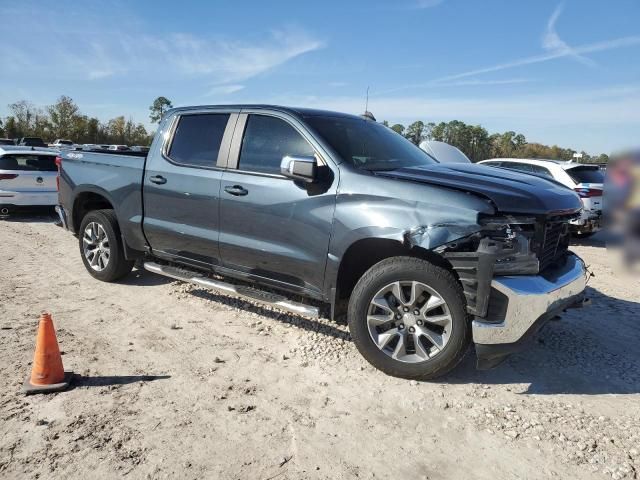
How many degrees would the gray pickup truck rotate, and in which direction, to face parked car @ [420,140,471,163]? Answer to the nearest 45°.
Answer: approximately 90° to its left

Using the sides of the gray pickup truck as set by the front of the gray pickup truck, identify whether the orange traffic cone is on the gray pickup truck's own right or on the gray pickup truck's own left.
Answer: on the gray pickup truck's own right

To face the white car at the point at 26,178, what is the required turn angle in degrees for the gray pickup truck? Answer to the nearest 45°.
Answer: approximately 180°

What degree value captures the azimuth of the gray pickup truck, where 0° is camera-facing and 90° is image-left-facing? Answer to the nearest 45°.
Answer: approximately 315°

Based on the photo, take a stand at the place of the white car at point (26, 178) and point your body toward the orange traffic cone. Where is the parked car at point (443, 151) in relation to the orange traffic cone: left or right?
left
